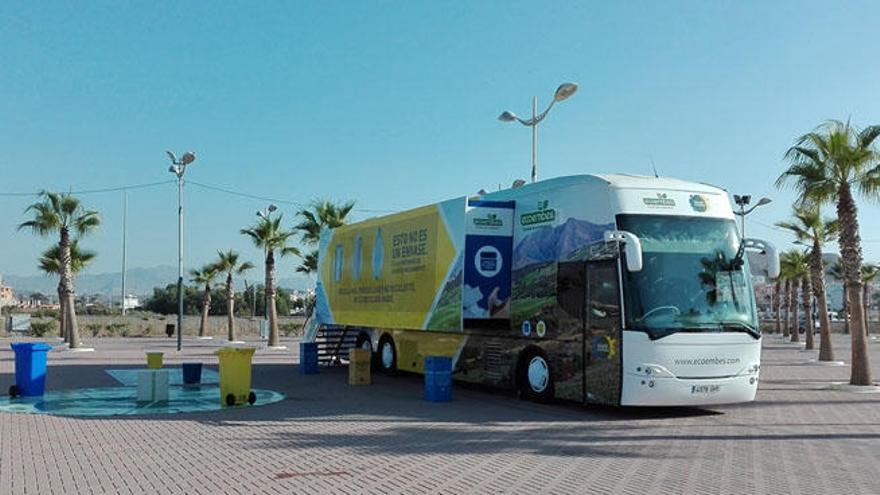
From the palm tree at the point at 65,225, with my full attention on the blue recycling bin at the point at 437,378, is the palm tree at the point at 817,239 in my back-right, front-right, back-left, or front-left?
front-left

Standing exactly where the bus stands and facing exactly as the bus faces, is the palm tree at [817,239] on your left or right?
on your left

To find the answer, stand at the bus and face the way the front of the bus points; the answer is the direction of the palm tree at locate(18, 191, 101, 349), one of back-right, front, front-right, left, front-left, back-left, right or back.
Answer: back

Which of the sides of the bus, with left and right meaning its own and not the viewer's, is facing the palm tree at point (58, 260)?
back

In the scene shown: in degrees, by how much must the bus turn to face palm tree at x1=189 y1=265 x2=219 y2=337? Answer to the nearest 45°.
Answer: approximately 180°

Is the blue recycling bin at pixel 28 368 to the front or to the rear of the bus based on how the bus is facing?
to the rear

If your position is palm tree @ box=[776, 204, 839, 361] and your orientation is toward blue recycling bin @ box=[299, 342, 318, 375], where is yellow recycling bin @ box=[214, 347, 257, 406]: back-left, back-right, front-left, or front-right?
front-left

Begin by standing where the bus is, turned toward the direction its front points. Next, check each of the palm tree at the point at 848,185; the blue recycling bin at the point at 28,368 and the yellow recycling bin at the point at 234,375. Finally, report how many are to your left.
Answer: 1

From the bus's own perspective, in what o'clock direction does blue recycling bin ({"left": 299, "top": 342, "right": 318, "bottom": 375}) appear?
The blue recycling bin is roughly at 6 o'clock from the bus.

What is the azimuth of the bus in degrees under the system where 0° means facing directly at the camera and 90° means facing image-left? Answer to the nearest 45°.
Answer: approximately 315°

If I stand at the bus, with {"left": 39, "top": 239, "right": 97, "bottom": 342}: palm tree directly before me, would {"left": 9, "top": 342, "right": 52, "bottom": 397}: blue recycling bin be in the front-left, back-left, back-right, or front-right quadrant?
front-left
